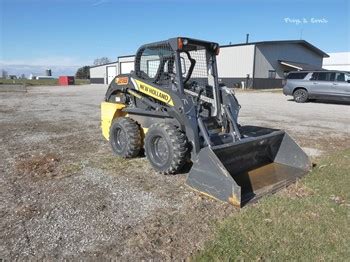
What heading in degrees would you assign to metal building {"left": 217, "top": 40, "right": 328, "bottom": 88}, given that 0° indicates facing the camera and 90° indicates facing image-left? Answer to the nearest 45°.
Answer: approximately 315°

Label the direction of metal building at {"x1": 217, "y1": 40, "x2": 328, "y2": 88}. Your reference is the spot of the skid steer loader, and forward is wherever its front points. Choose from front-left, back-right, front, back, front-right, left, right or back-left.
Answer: back-left

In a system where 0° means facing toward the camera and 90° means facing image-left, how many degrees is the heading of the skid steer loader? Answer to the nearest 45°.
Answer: approximately 315°

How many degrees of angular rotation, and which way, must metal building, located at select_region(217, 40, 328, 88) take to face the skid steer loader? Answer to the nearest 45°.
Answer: approximately 45° to its right
